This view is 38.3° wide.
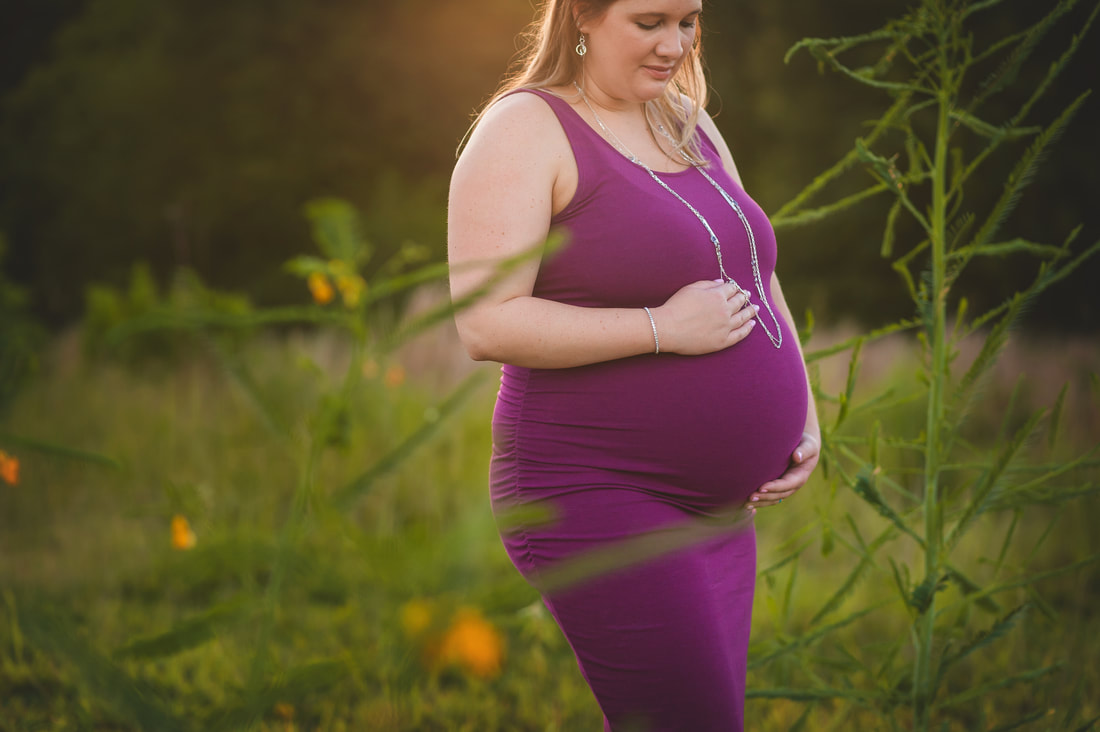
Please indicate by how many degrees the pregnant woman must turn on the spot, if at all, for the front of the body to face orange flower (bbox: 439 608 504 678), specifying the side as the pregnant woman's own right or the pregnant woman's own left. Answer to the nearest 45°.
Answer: approximately 45° to the pregnant woman's own right

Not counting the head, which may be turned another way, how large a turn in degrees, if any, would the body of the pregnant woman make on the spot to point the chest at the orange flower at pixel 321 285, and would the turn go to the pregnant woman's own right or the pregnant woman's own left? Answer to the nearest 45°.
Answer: approximately 180°

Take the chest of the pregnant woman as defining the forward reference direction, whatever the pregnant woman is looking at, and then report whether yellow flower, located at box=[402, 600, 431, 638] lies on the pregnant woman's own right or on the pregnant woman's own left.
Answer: on the pregnant woman's own right

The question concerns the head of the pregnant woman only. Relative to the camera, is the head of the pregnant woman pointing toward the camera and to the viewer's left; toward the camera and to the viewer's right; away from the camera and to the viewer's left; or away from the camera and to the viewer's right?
toward the camera and to the viewer's right

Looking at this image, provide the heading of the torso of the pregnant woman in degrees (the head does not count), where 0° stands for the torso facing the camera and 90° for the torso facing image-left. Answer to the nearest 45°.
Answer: approximately 315°
